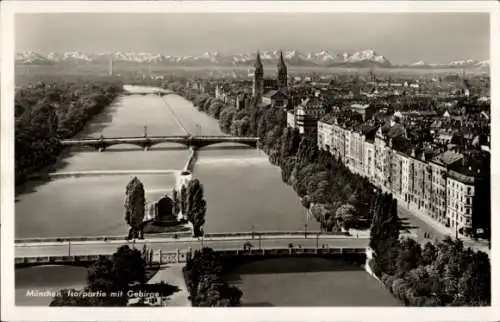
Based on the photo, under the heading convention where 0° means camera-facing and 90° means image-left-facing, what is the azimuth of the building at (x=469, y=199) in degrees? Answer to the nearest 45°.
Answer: approximately 45°

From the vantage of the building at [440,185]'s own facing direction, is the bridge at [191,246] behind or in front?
in front

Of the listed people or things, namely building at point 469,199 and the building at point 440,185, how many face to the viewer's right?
0
